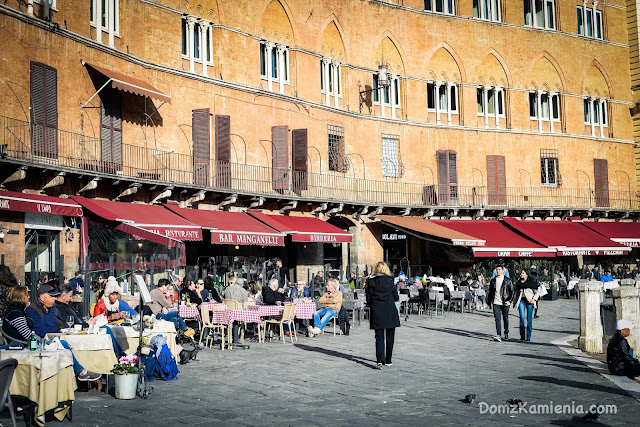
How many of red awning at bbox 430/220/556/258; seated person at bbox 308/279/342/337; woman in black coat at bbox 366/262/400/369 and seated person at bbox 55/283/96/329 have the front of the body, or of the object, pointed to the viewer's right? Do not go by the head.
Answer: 1

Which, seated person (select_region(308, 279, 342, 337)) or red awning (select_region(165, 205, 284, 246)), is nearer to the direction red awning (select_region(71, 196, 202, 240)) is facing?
the seated person

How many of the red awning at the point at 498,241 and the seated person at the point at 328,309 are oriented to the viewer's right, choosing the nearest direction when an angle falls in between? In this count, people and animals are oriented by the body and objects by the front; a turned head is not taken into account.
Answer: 0

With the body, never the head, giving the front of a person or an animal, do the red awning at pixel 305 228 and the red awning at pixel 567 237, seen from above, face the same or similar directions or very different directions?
same or similar directions

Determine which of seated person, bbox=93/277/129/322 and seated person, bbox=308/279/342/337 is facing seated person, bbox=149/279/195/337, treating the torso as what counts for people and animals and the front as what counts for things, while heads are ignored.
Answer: seated person, bbox=308/279/342/337

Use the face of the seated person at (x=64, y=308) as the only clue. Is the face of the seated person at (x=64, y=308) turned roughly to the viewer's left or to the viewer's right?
to the viewer's right

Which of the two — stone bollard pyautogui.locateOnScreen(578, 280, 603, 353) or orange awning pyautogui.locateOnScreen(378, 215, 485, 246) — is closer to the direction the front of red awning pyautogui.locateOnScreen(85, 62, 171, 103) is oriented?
the stone bollard

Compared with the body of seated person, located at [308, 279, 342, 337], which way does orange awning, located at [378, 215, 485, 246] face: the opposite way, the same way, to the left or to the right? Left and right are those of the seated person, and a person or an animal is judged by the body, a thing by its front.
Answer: to the left

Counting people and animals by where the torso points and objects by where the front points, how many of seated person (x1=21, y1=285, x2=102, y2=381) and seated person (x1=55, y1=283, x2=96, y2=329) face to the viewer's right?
2

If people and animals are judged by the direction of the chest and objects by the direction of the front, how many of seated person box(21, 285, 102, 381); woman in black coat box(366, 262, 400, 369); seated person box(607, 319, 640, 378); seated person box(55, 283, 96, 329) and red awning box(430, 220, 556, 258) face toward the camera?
1

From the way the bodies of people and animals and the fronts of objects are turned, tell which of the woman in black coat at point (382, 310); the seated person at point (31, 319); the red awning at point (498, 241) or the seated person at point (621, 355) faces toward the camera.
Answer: the red awning

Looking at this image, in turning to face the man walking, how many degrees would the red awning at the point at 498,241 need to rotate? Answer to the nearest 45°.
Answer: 0° — it already faces them

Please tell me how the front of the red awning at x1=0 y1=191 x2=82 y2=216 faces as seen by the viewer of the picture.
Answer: facing the viewer and to the right of the viewer

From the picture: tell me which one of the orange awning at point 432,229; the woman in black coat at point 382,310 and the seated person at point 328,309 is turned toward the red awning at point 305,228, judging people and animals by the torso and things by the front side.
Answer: the woman in black coat

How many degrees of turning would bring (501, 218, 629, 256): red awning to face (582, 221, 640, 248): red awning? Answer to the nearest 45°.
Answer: approximately 90° to its left

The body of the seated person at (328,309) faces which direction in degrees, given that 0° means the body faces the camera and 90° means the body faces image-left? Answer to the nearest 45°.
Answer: approximately 45°

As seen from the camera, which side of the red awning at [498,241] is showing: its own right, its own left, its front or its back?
front

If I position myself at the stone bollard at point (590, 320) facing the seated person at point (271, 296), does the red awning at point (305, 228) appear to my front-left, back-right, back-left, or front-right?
front-right
